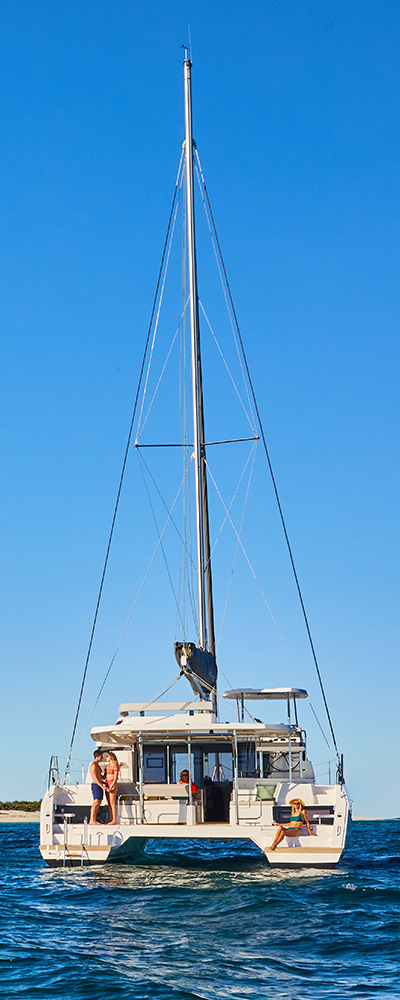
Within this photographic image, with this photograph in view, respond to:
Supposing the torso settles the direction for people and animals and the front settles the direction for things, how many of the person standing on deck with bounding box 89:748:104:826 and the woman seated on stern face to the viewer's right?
1

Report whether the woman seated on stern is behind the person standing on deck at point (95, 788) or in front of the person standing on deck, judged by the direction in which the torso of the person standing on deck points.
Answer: in front

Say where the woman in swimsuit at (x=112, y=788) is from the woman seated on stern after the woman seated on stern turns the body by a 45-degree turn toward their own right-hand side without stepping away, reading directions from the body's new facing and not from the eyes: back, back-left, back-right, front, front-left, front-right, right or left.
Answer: front

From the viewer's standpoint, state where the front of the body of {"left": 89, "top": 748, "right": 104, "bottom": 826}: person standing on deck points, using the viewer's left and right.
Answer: facing to the right of the viewer

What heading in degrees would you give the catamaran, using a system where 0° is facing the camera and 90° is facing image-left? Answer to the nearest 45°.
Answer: approximately 180°

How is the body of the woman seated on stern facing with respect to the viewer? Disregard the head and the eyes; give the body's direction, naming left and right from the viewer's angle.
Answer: facing the viewer and to the left of the viewer

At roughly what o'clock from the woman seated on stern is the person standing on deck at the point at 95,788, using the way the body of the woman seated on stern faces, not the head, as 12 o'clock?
The person standing on deck is roughly at 2 o'clock from the woman seated on stern.
